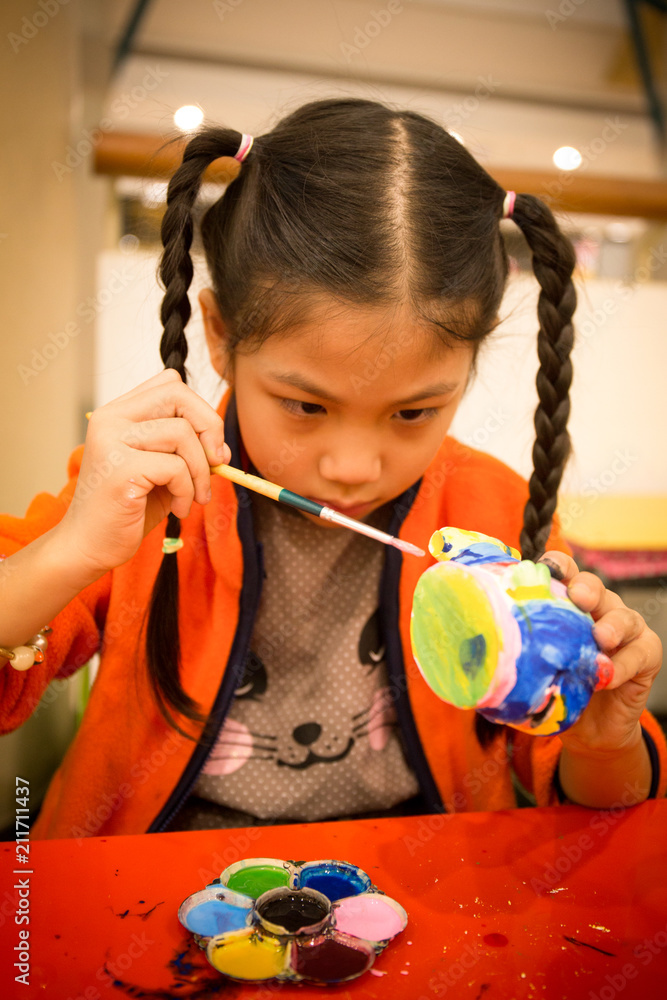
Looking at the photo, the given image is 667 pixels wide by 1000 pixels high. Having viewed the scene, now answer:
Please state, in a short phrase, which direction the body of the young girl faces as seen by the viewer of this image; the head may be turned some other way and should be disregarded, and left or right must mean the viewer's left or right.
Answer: facing the viewer

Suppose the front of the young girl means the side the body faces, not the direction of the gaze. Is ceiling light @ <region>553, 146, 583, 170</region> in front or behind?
behind

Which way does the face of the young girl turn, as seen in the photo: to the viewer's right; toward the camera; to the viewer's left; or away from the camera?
toward the camera

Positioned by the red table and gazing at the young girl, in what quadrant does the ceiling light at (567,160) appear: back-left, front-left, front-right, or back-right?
front-right
